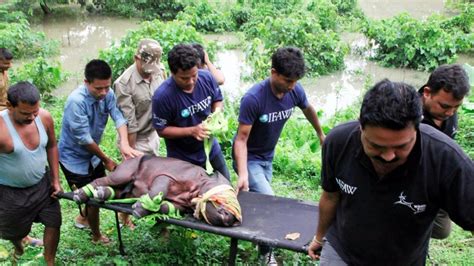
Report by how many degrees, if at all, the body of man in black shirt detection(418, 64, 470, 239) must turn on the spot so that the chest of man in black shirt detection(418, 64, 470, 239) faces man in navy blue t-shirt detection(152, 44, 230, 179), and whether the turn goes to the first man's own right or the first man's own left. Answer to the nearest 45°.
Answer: approximately 135° to the first man's own right

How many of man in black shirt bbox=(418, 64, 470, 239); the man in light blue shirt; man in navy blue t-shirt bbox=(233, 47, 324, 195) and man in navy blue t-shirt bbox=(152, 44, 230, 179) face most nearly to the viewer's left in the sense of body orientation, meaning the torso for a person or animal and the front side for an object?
0

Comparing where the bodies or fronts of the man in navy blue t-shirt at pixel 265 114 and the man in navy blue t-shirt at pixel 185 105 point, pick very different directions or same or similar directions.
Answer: same or similar directions

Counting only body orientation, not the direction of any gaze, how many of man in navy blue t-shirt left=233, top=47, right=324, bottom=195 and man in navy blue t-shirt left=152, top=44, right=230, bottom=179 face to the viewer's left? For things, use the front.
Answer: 0

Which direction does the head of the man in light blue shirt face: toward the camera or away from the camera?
toward the camera

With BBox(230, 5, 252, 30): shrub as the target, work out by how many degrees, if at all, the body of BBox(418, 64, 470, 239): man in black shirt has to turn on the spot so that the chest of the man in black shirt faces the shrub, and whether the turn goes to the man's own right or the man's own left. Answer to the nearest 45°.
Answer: approximately 180°

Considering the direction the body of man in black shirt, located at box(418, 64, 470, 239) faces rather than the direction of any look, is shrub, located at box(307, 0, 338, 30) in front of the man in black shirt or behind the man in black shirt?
behind

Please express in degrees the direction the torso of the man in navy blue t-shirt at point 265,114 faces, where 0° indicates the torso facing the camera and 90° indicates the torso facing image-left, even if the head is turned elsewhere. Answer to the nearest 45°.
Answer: approximately 315°

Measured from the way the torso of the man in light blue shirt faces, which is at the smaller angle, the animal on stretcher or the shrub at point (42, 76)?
the animal on stretcher

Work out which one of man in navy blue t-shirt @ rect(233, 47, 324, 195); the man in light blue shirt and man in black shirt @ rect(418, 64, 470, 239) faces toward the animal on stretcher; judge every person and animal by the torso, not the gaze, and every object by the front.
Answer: the man in light blue shirt

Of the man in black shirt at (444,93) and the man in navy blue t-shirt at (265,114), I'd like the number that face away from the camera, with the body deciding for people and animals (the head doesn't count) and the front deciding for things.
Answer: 0

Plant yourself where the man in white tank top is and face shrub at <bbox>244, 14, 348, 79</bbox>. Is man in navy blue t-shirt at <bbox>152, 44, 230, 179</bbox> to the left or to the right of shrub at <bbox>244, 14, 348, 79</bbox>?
right

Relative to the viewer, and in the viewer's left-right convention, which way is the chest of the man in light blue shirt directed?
facing the viewer and to the right of the viewer

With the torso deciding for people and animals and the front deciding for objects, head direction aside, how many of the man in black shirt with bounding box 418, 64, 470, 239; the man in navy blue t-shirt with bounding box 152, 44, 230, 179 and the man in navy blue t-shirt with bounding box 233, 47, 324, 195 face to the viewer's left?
0

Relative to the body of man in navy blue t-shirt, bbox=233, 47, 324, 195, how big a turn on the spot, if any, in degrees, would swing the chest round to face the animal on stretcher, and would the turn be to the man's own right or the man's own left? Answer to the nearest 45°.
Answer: approximately 90° to the man's own right

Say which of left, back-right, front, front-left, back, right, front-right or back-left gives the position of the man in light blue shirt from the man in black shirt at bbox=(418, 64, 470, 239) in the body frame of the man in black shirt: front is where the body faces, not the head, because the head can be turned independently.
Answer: back-right
